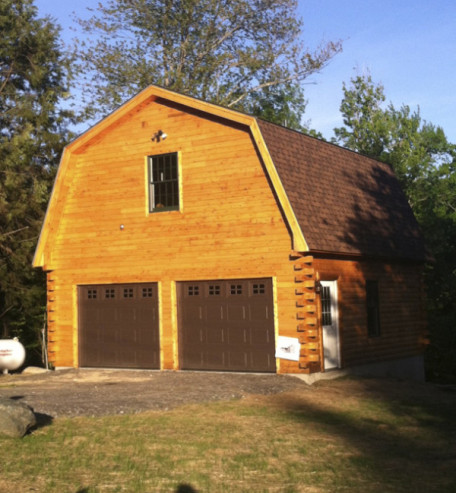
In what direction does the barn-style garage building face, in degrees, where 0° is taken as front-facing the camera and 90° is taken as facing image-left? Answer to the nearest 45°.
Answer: approximately 45°

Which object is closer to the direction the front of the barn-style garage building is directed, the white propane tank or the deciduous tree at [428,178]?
the white propane tank

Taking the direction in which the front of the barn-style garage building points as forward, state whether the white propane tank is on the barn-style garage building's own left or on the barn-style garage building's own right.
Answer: on the barn-style garage building's own right

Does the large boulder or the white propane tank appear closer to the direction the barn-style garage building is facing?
the large boulder

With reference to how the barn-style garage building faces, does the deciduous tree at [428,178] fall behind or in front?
behind

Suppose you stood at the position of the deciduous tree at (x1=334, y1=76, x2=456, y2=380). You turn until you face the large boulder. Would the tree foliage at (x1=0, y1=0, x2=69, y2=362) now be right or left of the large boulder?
right
